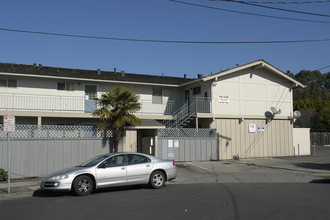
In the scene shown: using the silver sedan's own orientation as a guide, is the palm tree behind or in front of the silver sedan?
behind

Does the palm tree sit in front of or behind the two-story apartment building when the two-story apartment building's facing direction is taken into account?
in front

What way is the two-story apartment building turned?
toward the camera

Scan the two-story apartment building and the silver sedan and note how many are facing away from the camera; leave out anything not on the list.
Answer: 0

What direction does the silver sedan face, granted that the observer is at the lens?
facing the viewer and to the left of the viewer

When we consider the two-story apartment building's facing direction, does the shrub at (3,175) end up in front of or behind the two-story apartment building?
in front

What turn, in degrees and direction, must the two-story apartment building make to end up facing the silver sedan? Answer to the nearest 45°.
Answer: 0° — it already faces it
